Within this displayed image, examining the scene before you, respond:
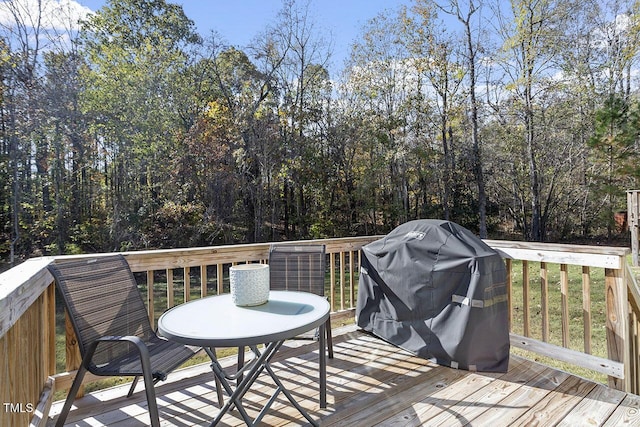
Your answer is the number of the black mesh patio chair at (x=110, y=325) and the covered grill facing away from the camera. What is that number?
0

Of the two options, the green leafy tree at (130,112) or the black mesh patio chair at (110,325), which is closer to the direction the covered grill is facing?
the black mesh patio chair

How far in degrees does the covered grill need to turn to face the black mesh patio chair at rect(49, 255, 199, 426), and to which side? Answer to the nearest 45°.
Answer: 0° — it already faces it

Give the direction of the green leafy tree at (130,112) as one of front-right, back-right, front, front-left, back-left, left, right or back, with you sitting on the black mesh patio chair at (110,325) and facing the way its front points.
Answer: back-left

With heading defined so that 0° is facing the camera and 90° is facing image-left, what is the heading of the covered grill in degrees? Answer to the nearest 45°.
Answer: approximately 45°

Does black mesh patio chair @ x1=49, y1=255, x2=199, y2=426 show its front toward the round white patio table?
yes

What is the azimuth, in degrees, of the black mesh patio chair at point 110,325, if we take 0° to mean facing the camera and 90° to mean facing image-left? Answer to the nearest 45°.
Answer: approximately 315°

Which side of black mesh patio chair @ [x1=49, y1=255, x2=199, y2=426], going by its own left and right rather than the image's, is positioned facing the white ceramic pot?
front

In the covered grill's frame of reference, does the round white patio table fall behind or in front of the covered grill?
in front

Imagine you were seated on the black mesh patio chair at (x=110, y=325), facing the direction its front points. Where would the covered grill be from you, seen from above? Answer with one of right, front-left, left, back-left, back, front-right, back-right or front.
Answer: front-left

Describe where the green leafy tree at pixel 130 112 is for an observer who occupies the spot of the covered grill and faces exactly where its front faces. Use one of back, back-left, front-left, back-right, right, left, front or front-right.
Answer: right
